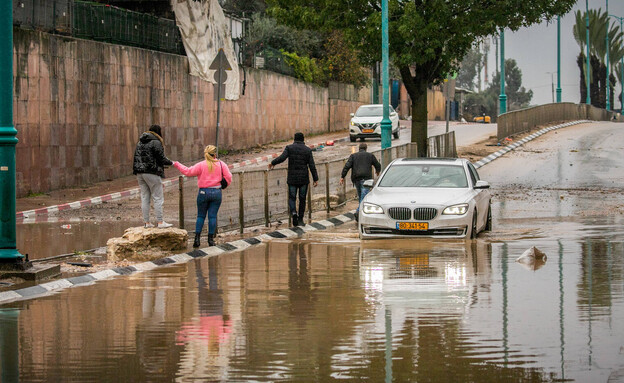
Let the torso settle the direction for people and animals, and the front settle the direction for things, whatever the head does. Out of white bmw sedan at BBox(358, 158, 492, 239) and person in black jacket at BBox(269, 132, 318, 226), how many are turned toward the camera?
1

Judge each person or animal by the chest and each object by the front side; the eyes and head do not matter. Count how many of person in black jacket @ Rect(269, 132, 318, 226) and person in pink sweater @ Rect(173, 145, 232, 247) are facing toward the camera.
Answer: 0

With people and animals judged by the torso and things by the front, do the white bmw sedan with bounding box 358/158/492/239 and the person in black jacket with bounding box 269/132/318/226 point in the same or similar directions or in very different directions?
very different directions

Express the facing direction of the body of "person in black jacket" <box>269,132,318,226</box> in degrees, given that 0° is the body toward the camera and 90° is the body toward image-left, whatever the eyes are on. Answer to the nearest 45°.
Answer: approximately 180°

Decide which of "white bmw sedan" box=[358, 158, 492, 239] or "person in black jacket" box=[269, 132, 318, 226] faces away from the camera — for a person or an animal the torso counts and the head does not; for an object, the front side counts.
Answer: the person in black jacket

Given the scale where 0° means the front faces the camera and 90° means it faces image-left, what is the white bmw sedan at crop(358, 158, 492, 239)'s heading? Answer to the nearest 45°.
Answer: approximately 0°

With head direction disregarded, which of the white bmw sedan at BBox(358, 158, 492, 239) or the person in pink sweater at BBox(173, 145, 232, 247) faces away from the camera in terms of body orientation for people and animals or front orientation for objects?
the person in pink sweater

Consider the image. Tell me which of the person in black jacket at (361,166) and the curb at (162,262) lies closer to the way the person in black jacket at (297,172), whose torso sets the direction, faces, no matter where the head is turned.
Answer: the person in black jacket

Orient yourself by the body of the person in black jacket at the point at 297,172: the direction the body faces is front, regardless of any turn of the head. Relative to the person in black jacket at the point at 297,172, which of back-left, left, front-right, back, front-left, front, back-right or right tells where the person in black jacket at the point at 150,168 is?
back-left

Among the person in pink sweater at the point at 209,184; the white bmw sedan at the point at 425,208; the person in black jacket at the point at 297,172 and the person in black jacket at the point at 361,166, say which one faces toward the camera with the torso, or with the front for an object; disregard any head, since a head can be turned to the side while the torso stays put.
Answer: the white bmw sedan

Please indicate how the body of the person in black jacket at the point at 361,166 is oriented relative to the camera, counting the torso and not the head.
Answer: away from the camera

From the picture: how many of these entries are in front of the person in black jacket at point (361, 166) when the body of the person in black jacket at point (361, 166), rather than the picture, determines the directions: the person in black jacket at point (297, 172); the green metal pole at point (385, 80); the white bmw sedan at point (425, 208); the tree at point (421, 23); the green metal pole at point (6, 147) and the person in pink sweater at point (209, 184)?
2

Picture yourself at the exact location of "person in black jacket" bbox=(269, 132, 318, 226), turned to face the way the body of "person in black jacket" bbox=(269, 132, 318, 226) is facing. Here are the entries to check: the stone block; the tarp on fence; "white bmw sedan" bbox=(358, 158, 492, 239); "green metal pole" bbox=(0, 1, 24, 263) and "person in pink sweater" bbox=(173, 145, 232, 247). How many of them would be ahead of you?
1

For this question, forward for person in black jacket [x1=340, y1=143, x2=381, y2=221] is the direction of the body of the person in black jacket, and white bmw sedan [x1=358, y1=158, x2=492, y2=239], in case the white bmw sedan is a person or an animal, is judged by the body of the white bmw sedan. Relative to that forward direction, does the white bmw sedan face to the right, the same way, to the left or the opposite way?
the opposite way

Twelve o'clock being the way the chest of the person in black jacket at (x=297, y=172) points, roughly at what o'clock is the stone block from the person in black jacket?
The stone block is roughly at 7 o'clock from the person in black jacket.

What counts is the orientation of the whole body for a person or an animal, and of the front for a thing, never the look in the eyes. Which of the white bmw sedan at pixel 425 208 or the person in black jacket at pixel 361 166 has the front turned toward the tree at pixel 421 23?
the person in black jacket

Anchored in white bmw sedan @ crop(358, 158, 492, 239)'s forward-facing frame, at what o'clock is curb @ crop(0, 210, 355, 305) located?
The curb is roughly at 2 o'clock from the white bmw sedan.

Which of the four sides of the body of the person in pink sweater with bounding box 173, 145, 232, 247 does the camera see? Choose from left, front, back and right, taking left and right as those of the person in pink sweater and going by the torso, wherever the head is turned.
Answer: back

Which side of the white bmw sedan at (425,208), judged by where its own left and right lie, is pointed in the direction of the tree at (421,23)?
back
